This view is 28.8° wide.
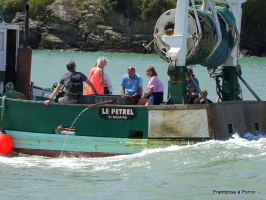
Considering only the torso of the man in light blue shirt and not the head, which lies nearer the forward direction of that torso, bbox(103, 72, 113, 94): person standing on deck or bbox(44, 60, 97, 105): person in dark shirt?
the person in dark shirt

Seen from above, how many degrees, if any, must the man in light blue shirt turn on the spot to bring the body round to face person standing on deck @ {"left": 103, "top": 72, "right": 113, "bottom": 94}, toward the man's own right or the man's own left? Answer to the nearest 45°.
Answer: approximately 135° to the man's own right

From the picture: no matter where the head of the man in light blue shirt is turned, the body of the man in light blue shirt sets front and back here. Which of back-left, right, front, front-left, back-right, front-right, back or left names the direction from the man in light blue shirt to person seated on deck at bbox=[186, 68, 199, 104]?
left

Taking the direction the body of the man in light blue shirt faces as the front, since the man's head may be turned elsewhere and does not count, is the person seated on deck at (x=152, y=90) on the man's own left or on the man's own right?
on the man's own left

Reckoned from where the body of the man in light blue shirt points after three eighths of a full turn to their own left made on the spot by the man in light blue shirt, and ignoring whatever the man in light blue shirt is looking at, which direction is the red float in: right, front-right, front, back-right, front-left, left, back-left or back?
back-left

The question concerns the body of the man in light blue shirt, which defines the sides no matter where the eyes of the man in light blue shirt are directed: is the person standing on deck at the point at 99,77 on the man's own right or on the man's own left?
on the man's own right

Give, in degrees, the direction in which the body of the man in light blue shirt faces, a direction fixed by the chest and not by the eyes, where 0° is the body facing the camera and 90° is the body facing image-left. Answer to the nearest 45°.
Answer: approximately 0°
